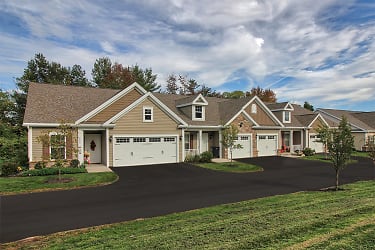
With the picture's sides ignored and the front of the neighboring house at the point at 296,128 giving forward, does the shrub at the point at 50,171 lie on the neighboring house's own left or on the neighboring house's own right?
on the neighboring house's own right

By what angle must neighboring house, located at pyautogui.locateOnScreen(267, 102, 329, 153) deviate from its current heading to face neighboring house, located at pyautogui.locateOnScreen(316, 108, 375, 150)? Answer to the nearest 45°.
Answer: approximately 90° to its left

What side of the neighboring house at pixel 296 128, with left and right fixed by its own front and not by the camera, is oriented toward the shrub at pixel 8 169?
right

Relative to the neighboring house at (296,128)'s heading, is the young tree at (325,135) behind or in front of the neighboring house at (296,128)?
in front

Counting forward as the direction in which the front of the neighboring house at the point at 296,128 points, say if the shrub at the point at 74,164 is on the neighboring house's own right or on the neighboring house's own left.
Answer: on the neighboring house's own right

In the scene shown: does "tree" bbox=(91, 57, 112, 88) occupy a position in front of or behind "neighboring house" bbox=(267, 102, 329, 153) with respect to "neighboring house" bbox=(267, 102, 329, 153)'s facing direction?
behind

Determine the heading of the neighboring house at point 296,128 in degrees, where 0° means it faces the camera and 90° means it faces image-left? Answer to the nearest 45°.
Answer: approximately 315°

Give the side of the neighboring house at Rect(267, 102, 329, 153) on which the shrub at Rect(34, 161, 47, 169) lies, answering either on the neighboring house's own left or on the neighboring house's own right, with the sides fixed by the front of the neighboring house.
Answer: on the neighboring house's own right
